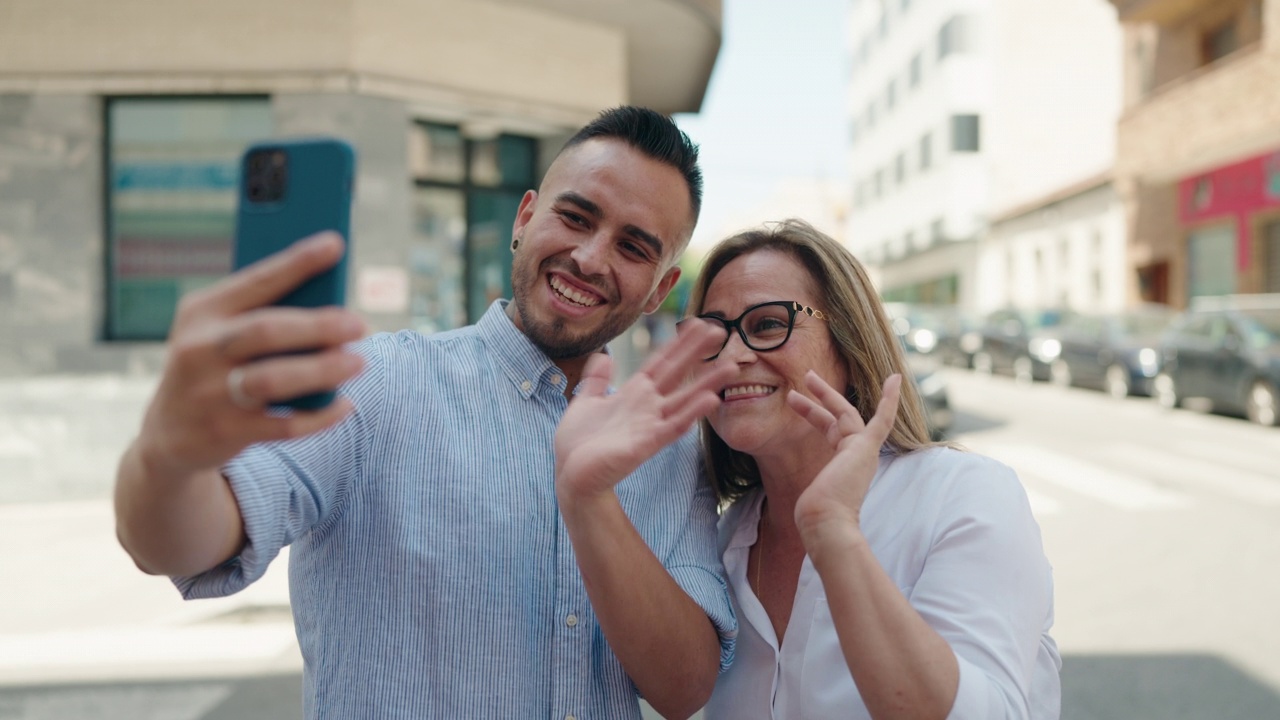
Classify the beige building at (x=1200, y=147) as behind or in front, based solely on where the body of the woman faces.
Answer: behind

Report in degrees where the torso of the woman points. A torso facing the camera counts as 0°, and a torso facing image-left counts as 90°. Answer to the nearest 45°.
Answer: approximately 45°

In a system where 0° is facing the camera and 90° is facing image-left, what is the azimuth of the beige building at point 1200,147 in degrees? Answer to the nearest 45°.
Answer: approximately 45°

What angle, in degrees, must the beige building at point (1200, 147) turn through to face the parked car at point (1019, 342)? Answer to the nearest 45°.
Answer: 0° — it already faces it

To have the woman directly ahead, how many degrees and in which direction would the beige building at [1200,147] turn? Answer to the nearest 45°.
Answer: approximately 45° to its left

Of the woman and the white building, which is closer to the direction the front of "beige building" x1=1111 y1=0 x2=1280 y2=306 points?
the woman

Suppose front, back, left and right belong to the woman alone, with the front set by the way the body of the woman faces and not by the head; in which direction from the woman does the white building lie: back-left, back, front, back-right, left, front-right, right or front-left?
back-right
